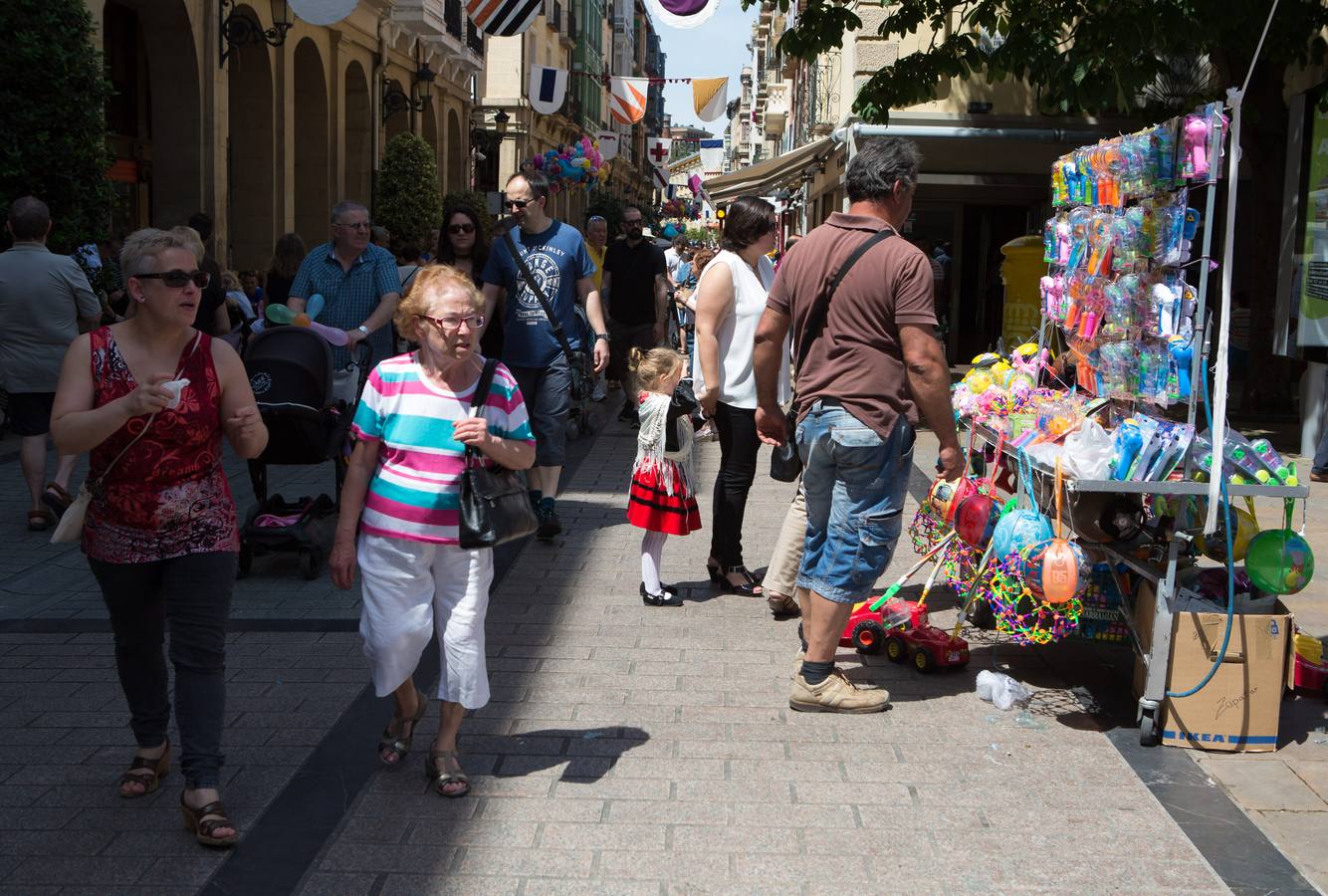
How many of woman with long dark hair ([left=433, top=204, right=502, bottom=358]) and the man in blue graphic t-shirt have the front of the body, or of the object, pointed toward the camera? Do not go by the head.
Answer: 2

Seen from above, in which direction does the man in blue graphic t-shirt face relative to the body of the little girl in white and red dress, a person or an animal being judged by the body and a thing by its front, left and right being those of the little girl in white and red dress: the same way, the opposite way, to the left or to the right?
to the right

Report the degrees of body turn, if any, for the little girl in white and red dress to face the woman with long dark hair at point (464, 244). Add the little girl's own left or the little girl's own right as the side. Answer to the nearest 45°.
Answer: approximately 135° to the little girl's own left

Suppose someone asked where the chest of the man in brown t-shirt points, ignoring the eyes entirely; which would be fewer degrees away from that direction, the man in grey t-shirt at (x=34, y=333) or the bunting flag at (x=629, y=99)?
the bunting flag

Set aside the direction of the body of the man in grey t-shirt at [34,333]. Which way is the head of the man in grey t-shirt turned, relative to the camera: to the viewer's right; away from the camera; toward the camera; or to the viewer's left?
away from the camera

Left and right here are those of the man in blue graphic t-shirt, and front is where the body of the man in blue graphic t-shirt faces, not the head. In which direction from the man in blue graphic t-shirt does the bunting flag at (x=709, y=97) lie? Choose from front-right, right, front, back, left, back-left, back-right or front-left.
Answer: back

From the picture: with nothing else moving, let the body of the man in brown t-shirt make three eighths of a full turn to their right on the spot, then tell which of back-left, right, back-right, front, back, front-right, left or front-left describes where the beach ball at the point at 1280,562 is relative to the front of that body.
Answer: left

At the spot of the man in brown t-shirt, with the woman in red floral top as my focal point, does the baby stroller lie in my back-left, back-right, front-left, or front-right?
front-right

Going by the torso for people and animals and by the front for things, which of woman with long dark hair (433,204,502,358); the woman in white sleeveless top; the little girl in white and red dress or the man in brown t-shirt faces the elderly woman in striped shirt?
the woman with long dark hair

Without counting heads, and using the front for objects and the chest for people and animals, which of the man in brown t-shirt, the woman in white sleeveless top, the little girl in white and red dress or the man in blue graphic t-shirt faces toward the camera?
the man in blue graphic t-shirt

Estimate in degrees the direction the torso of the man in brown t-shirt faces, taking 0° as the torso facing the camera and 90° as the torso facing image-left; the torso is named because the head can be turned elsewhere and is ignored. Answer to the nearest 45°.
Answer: approximately 225°

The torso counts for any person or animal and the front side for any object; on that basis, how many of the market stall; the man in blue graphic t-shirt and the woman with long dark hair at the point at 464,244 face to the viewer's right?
0

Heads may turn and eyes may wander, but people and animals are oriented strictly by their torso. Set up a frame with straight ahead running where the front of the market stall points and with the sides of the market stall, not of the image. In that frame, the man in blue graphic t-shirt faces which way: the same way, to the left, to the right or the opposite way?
to the left

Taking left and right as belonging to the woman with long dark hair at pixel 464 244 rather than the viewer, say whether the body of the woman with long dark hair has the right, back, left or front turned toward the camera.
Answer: front

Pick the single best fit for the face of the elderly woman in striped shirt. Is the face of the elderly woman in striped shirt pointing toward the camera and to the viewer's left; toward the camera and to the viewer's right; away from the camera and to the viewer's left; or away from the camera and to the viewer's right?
toward the camera and to the viewer's right

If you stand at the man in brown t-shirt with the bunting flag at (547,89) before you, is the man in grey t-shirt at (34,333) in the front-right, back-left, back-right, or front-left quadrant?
front-left

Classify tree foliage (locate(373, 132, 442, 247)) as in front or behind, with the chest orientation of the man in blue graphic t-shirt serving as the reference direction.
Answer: behind

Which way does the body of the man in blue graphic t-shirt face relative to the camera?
toward the camera
